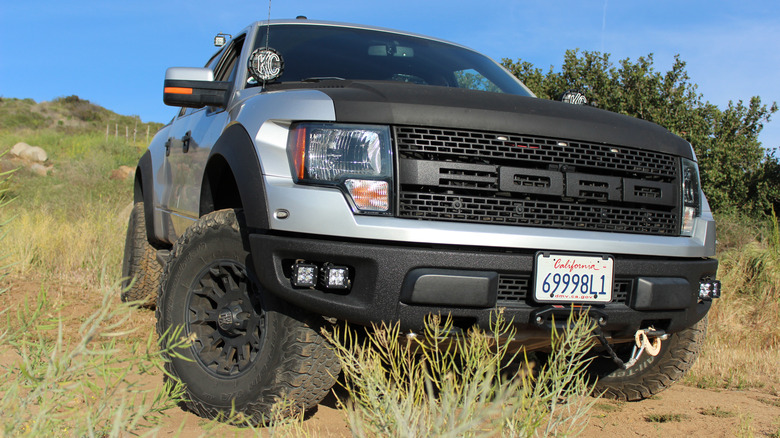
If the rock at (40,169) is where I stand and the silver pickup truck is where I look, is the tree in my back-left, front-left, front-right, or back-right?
front-left

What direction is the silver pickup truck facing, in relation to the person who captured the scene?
facing the viewer and to the right of the viewer

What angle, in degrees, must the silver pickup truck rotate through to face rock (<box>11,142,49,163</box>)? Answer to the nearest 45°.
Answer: approximately 180°

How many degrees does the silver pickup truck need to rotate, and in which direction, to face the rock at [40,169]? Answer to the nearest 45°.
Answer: approximately 180°

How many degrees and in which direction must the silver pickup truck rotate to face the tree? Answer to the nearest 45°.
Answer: approximately 90° to its left
